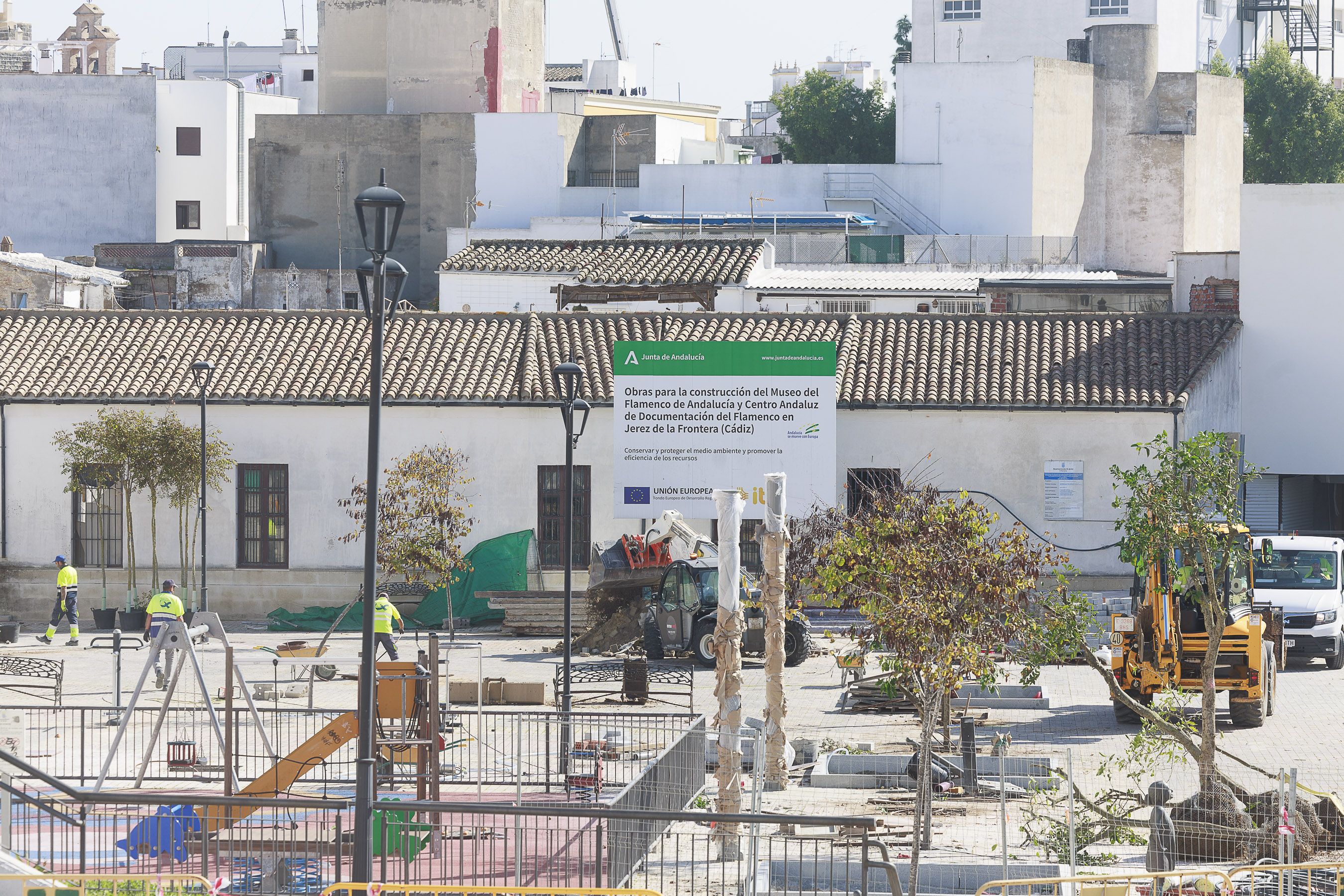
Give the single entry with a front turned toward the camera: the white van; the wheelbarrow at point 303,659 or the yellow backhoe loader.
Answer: the white van

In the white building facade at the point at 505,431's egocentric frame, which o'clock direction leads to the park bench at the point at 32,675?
The park bench is roughly at 1 o'clock from the white building facade.

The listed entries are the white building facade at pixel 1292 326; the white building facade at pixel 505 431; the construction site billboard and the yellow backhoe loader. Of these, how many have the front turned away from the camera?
1

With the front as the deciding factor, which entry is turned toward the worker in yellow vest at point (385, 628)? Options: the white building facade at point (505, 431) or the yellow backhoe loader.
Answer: the white building facade

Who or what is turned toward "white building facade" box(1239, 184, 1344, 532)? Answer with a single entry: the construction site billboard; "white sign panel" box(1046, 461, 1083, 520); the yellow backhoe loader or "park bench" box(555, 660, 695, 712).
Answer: the yellow backhoe loader

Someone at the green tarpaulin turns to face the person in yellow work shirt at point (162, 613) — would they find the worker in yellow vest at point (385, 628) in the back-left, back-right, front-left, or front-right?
front-left

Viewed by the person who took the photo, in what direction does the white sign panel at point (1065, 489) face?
facing the viewer

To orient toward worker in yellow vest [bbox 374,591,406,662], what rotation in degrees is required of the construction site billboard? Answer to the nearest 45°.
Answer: approximately 45° to its right

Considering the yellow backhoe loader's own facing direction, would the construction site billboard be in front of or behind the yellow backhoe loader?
in front

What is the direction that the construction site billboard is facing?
toward the camera

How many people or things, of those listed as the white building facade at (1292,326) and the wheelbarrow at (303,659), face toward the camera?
1

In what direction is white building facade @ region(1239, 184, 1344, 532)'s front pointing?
toward the camera

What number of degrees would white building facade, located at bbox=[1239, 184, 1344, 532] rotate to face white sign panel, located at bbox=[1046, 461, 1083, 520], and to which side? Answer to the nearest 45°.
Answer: approximately 45° to its right

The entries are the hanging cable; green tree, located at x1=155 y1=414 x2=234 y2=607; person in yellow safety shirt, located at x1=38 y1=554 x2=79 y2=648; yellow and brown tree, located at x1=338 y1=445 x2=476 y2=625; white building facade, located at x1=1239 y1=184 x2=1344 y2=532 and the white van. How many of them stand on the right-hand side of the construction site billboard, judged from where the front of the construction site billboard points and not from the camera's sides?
3
